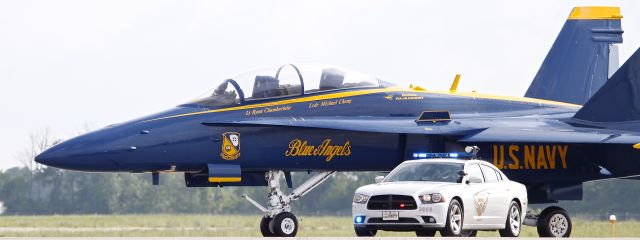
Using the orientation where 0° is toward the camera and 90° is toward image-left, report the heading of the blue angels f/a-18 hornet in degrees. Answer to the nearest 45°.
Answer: approximately 90°

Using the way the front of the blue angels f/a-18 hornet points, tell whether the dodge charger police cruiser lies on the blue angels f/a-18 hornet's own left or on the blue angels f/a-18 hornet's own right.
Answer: on the blue angels f/a-18 hornet's own left

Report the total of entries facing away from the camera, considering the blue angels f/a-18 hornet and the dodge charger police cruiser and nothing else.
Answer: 0
